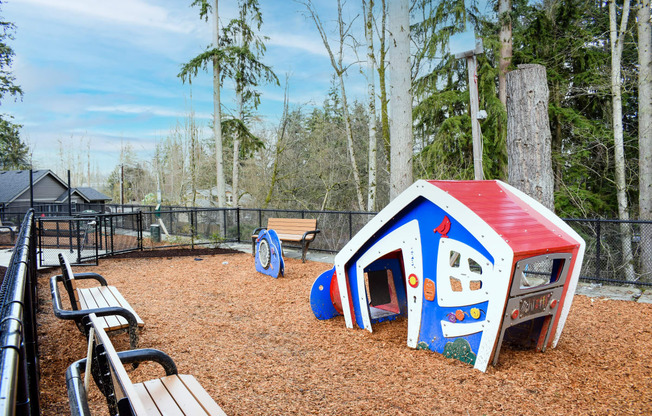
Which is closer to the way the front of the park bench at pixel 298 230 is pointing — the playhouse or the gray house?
the playhouse

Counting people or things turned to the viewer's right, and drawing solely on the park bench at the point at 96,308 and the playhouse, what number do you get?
1

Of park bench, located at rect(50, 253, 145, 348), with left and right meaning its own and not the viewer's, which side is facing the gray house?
left

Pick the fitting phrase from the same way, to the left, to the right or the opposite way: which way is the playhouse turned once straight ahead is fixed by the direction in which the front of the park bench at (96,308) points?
the opposite way

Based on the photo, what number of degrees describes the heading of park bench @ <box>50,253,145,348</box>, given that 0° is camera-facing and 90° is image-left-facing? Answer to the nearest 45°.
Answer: approximately 270°

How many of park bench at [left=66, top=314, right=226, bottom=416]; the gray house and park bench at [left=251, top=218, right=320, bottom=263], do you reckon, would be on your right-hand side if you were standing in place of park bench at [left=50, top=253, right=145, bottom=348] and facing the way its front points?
1

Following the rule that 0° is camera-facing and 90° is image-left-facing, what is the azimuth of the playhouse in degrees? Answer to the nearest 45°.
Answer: approximately 45°

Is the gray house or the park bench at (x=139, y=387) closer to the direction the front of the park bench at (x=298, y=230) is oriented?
the park bench

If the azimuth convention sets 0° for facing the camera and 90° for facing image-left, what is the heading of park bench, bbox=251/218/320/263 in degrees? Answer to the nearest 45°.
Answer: approximately 45°
